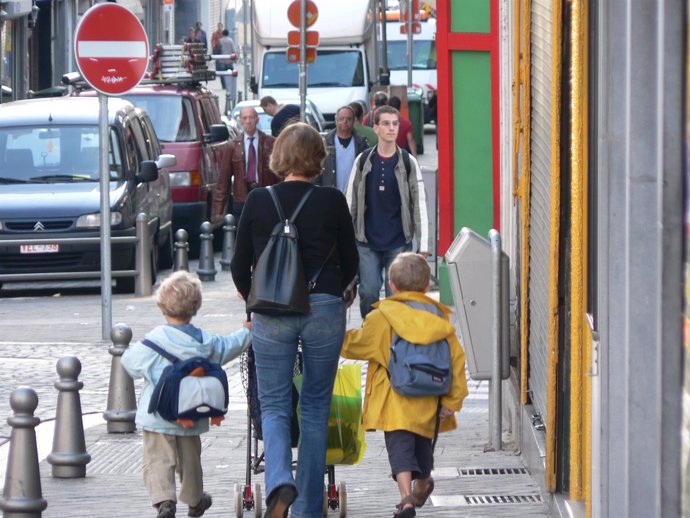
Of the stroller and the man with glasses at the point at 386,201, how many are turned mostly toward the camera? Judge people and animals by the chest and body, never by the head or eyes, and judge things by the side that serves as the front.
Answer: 1

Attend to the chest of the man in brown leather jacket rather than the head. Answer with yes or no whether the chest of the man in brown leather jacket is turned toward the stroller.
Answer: yes

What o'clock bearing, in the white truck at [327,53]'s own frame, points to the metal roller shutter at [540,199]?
The metal roller shutter is roughly at 12 o'clock from the white truck.

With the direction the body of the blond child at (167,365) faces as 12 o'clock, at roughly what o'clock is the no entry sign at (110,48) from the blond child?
The no entry sign is roughly at 12 o'clock from the blond child.

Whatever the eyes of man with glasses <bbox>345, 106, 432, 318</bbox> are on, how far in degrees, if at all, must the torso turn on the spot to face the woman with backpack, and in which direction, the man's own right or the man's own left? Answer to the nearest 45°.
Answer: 0° — they already face them

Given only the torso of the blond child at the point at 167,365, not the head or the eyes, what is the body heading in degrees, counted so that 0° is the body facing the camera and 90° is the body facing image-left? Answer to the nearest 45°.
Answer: approximately 180°

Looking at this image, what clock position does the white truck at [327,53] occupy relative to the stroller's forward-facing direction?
The white truck is roughly at 12 o'clock from the stroller.

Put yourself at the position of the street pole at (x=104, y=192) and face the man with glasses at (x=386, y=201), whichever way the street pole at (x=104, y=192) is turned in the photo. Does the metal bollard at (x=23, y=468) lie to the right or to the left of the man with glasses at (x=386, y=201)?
right
